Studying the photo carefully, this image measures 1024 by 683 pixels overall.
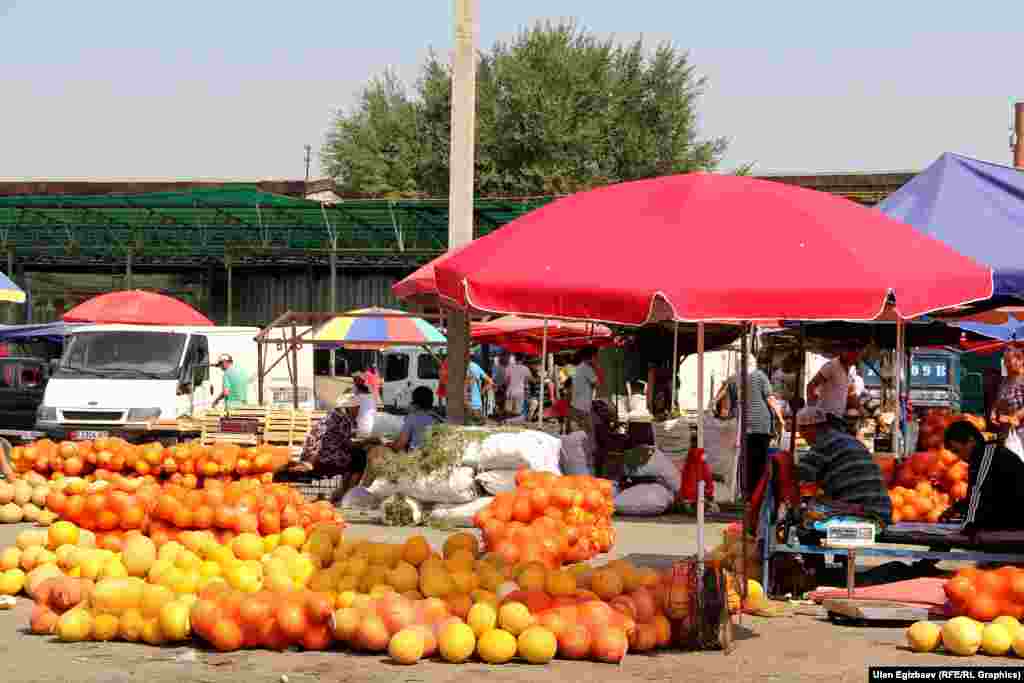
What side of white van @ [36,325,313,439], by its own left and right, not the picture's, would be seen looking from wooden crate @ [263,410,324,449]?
left

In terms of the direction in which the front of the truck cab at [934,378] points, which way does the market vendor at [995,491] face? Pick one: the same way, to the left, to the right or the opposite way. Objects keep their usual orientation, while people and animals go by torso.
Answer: to the right

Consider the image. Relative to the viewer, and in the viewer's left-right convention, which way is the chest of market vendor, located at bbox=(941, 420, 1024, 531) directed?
facing to the left of the viewer

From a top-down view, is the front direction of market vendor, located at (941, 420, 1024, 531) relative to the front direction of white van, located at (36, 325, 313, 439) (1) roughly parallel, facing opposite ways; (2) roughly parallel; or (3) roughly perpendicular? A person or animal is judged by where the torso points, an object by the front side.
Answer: roughly perpendicular

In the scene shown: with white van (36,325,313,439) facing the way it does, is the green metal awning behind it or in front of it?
behind

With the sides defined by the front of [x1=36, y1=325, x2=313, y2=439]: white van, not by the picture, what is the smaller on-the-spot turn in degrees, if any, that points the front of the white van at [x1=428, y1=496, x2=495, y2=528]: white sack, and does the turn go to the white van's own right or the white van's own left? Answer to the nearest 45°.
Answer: approximately 90° to the white van's own left

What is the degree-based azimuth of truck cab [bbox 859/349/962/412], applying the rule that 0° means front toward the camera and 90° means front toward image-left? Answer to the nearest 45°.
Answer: approximately 0°

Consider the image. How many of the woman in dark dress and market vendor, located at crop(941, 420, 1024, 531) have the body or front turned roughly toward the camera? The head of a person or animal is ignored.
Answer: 0

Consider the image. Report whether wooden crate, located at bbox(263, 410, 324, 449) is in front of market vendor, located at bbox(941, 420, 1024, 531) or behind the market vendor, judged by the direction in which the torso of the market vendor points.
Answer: in front
